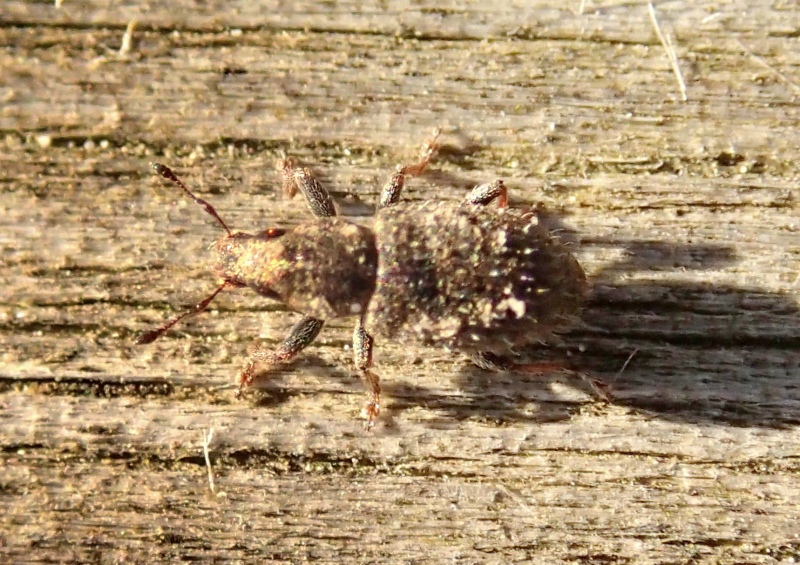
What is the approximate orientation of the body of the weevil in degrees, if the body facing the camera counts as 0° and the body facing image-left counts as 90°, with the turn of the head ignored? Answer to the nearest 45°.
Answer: approximately 90°
